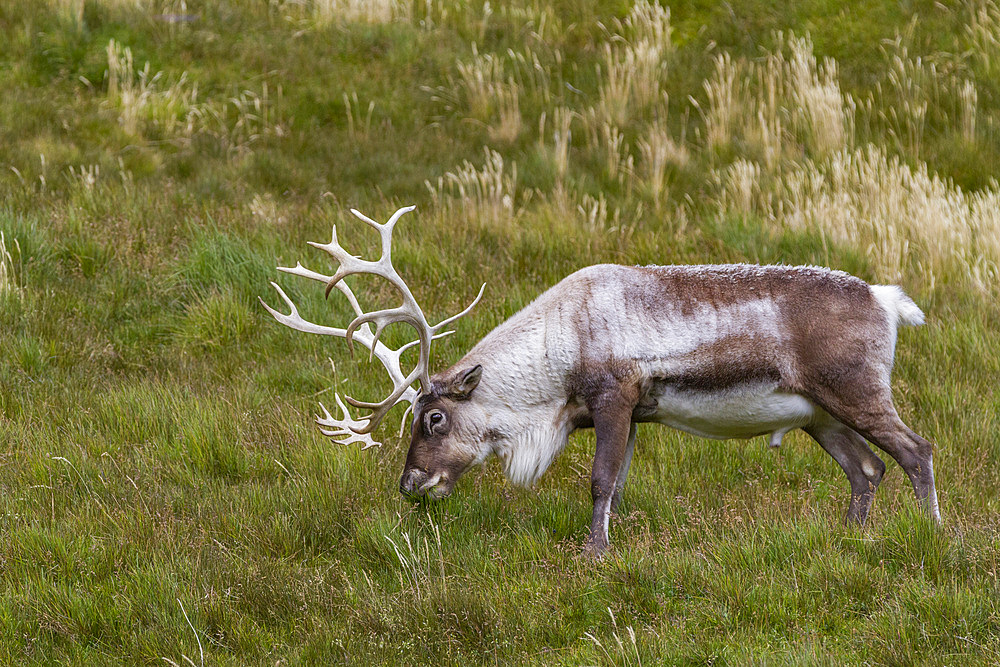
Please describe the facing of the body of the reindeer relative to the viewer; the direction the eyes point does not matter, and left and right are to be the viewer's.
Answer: facing to the left of the viewer
